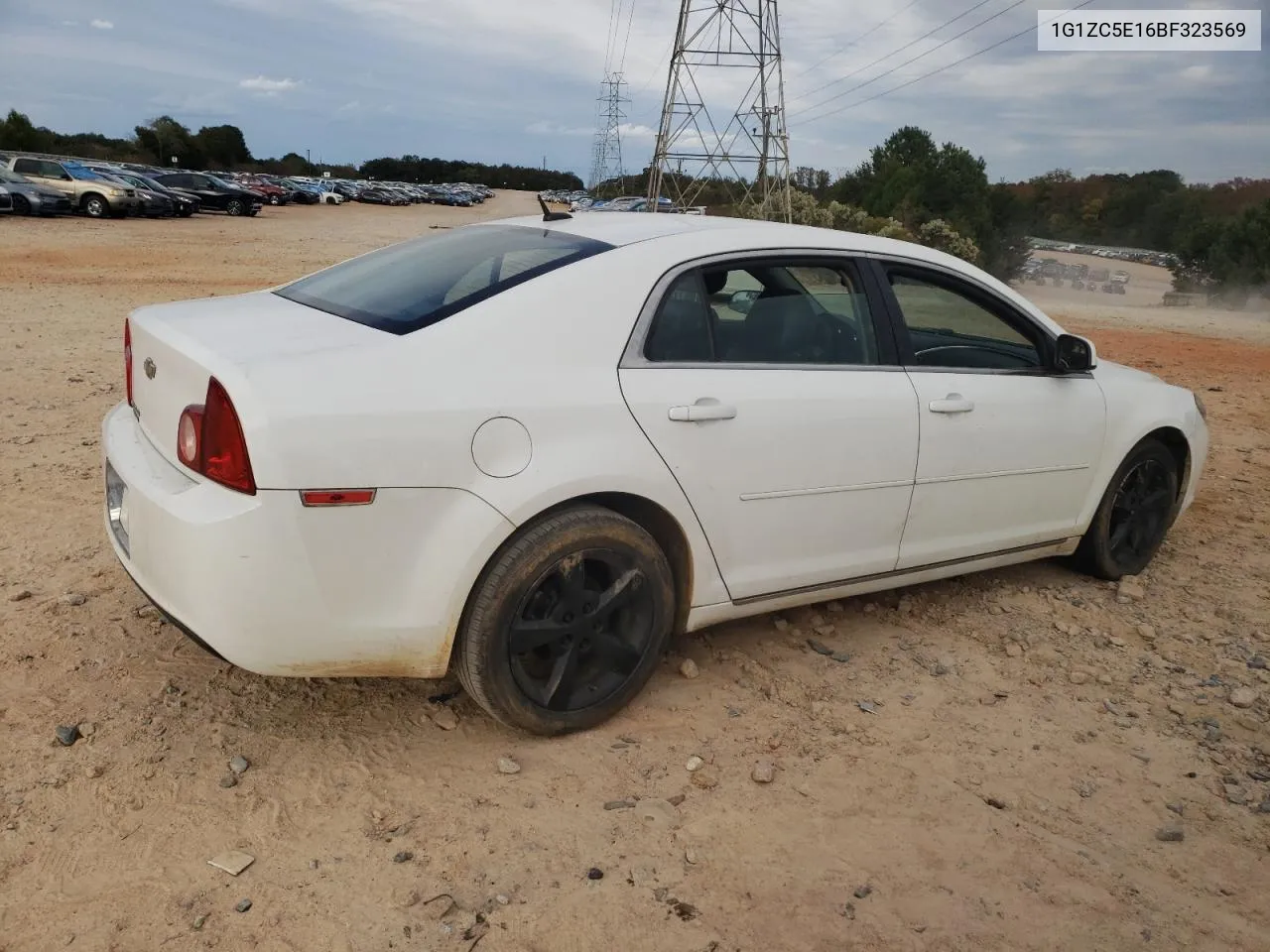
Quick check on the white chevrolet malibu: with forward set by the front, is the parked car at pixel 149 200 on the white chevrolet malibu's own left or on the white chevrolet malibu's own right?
on the white chevrolet malibu's own left
